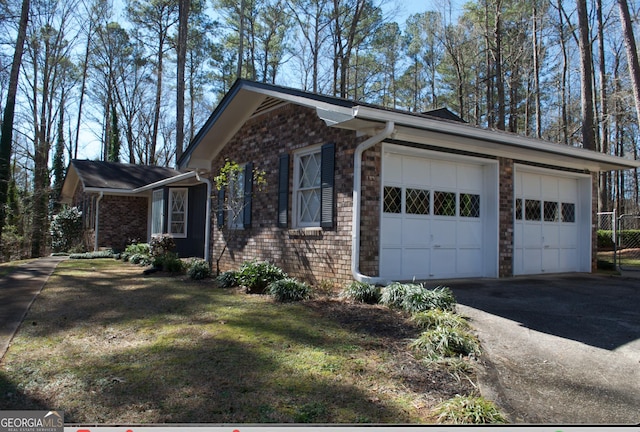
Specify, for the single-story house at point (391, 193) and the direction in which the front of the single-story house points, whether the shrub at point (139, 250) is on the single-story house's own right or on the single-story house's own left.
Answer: on the single-story house's own right

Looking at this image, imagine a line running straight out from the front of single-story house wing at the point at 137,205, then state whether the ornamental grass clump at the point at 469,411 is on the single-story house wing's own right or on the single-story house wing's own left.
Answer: on the single-story house wing's own left

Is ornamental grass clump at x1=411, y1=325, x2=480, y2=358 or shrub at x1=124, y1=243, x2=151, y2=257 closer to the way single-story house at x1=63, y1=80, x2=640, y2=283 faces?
the ornamental grass clump

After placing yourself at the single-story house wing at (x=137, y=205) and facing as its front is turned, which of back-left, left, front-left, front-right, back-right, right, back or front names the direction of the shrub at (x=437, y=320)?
front-left

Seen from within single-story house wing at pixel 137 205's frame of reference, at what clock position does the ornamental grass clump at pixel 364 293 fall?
The ornamental grass clump is roughly at 10 o'clock from the single-story house wing.

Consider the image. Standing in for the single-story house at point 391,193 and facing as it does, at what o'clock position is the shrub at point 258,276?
The shrub is roughly at 1 o'clock from the single-story house.

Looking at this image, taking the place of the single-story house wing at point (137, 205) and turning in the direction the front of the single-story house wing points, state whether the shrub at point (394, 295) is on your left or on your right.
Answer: on your left

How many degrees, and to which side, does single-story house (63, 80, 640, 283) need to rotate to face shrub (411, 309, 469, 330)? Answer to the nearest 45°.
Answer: approximately 45° to its left
